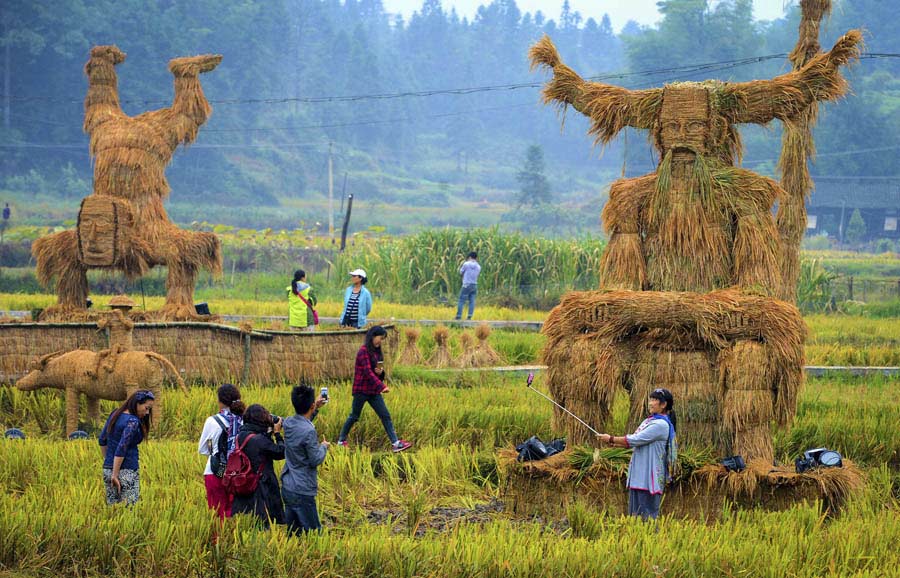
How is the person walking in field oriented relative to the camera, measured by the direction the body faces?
to the viewer's right

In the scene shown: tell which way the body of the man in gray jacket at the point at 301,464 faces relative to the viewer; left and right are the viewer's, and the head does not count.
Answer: facing away from the viewer and to the right of the viewer

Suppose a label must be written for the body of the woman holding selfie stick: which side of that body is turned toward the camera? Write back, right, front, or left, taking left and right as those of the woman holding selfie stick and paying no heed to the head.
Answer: left

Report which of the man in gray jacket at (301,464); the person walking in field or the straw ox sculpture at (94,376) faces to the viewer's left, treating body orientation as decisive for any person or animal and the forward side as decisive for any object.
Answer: the straw ox sculpture

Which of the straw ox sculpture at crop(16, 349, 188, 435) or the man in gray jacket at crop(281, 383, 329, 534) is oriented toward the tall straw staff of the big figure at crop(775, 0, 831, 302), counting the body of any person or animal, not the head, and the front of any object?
the man in gray jacket

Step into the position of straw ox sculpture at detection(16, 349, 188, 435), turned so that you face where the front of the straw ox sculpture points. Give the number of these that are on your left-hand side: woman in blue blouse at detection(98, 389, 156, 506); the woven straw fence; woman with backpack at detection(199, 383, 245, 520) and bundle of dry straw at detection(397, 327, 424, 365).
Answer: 2

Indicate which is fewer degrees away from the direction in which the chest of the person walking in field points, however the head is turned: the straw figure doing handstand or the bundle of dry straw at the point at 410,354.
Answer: the bundle of dry straw

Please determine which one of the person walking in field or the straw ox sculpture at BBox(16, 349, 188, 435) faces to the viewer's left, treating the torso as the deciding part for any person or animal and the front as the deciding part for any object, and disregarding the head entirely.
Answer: the straw ox sculpture

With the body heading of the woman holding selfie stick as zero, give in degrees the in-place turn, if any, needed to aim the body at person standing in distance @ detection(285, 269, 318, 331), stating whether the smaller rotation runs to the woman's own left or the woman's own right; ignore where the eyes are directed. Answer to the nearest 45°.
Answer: approximately 45° to the woman's own right

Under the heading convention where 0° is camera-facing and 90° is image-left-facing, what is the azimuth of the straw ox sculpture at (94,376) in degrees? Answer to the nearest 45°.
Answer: approximately 90°

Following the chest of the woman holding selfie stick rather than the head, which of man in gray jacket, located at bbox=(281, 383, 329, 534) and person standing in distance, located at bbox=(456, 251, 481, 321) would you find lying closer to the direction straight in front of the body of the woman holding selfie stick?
the man in gray jacket

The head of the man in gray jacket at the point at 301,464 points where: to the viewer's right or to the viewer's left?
to the viewer's right
